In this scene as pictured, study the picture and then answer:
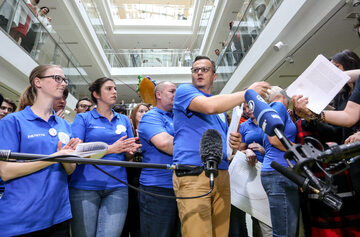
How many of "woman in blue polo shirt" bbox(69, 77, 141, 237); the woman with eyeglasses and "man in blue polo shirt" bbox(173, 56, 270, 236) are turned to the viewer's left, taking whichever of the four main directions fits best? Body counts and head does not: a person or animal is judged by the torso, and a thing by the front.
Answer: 0

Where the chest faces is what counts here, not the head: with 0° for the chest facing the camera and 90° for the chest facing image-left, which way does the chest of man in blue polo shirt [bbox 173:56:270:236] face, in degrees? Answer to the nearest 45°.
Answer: approximately 315°

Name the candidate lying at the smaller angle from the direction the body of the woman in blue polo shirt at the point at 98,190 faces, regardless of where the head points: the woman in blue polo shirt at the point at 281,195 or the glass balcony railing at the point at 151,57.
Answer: the woman in blue polo shirt

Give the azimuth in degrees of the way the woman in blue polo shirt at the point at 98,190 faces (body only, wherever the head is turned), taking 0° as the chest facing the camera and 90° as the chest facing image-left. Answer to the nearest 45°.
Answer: approximately 315°

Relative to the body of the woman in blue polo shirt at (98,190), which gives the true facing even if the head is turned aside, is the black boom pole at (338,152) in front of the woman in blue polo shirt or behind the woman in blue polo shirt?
in front

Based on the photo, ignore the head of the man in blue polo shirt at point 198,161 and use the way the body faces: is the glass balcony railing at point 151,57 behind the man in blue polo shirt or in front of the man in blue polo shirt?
behind

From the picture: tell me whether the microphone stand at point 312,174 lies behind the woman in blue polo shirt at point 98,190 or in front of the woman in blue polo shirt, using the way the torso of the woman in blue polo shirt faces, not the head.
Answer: in front

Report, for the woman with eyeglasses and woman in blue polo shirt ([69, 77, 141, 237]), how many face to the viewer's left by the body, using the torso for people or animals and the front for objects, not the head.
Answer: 0

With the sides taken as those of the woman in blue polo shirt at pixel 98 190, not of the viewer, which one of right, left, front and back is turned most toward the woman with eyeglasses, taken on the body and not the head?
right

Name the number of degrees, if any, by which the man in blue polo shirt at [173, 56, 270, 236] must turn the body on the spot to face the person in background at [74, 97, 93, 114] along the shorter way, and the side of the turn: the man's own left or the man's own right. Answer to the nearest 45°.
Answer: approximately 180°
